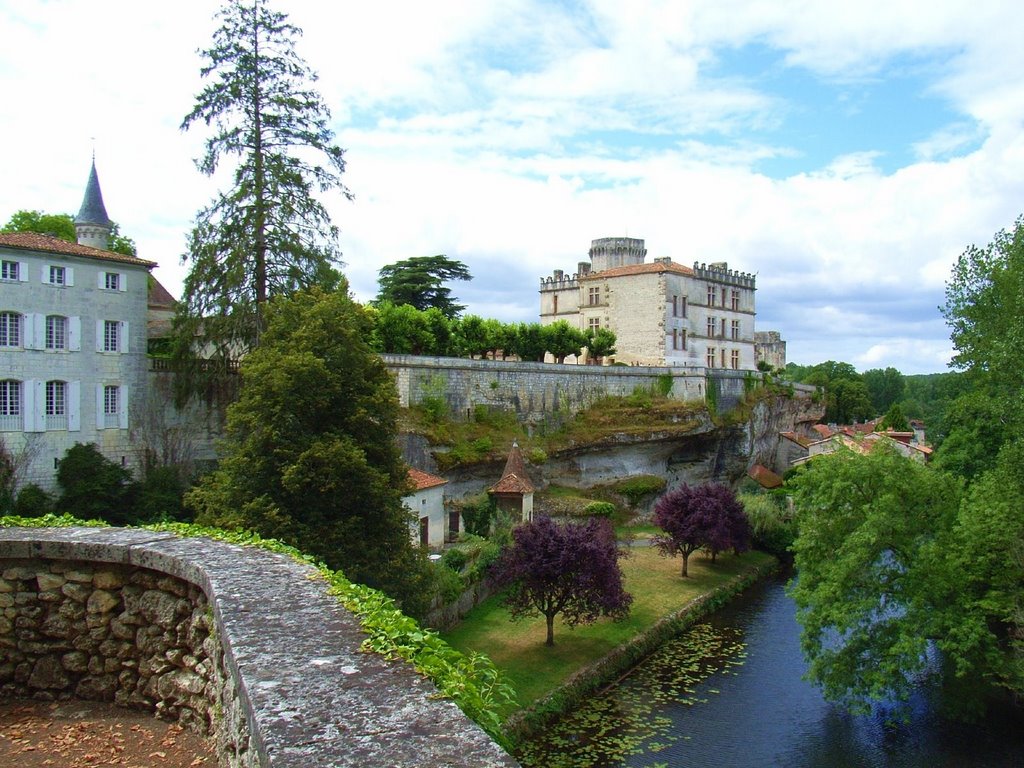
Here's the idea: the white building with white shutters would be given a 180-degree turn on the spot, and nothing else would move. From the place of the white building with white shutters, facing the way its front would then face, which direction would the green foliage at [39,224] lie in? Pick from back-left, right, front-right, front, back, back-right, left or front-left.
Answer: front-right

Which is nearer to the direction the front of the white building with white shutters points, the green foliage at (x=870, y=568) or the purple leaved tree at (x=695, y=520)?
the green foliage

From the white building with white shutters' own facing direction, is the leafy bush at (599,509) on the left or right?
on its left

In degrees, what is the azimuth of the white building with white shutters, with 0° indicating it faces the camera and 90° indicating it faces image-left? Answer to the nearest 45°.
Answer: approximately 315°

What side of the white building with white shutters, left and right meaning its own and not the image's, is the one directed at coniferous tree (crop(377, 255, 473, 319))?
left
